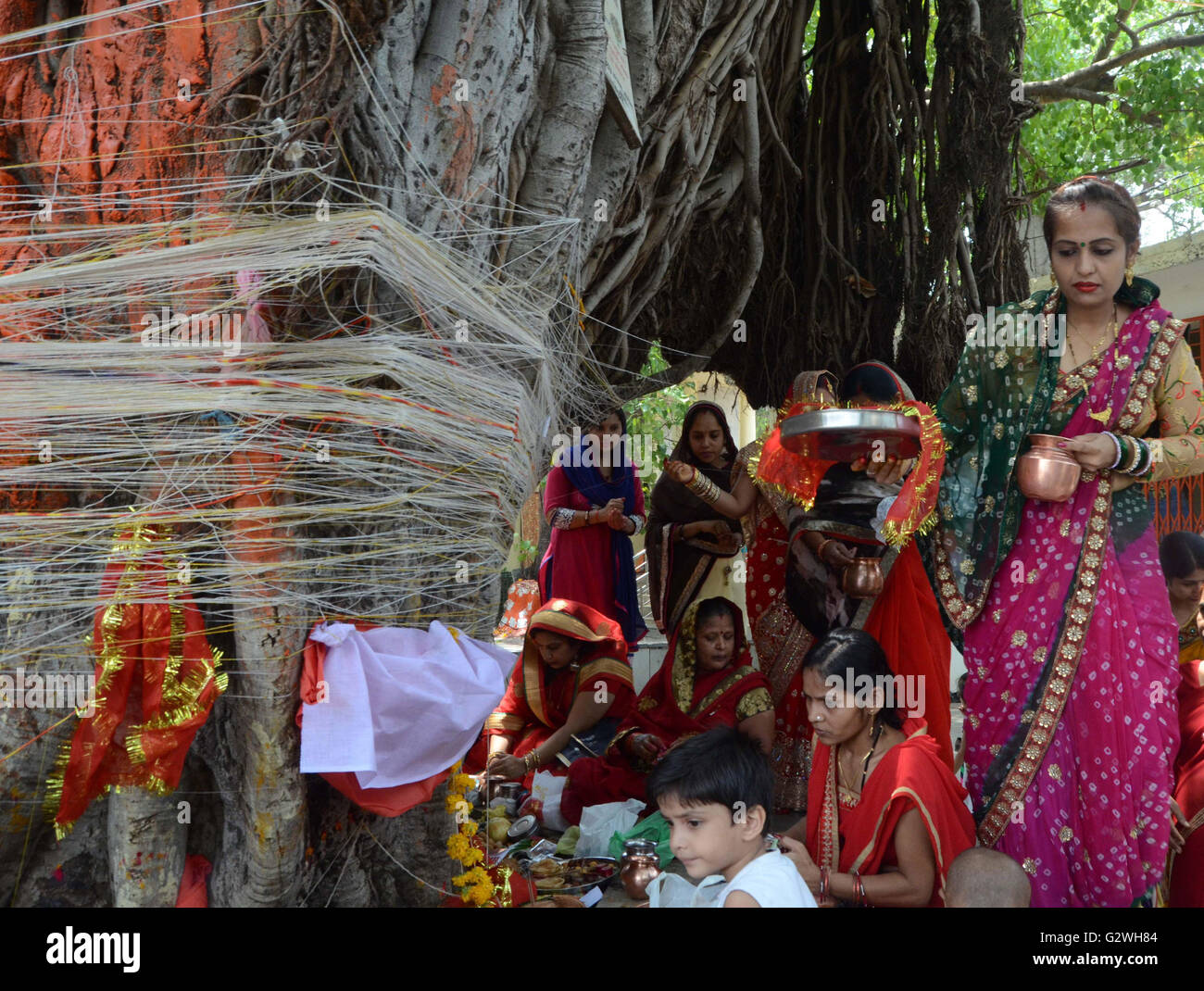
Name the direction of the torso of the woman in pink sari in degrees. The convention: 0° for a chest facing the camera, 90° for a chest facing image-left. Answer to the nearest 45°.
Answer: approximately 0°

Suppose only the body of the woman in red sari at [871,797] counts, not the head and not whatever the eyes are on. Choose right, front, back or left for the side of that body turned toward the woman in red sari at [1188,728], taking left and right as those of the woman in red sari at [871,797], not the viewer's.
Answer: back

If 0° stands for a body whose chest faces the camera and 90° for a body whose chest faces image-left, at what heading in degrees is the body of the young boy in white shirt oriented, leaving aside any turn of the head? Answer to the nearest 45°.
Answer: approximately 45°

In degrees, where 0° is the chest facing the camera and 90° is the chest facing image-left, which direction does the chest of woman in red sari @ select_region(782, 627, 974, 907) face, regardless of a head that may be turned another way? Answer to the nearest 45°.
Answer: approximately 45°

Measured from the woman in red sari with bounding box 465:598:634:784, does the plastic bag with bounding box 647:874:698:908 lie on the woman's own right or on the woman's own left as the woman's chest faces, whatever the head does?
on the woman's own left

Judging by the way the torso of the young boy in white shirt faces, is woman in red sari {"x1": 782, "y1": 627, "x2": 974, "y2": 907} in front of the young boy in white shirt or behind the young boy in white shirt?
behind

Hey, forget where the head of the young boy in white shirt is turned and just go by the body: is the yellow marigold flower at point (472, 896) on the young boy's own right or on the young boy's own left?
on the young boy's own right

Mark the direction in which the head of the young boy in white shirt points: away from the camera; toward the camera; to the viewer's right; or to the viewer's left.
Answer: to the viewer's left

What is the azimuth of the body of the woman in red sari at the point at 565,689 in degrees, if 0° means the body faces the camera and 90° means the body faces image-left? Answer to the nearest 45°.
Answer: approximately 45°

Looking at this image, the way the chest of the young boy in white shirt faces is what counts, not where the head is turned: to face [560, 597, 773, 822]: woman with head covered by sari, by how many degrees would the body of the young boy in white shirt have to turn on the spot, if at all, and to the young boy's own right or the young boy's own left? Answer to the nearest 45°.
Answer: approximately 135° to the young boy's own right

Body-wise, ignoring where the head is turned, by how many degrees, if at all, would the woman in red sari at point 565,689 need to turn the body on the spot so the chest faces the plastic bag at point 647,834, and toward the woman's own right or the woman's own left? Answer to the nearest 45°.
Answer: approximately 45° to the woman's own left

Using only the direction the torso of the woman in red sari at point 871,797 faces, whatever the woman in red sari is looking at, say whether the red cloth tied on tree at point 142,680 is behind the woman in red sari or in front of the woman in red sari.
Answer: in front
